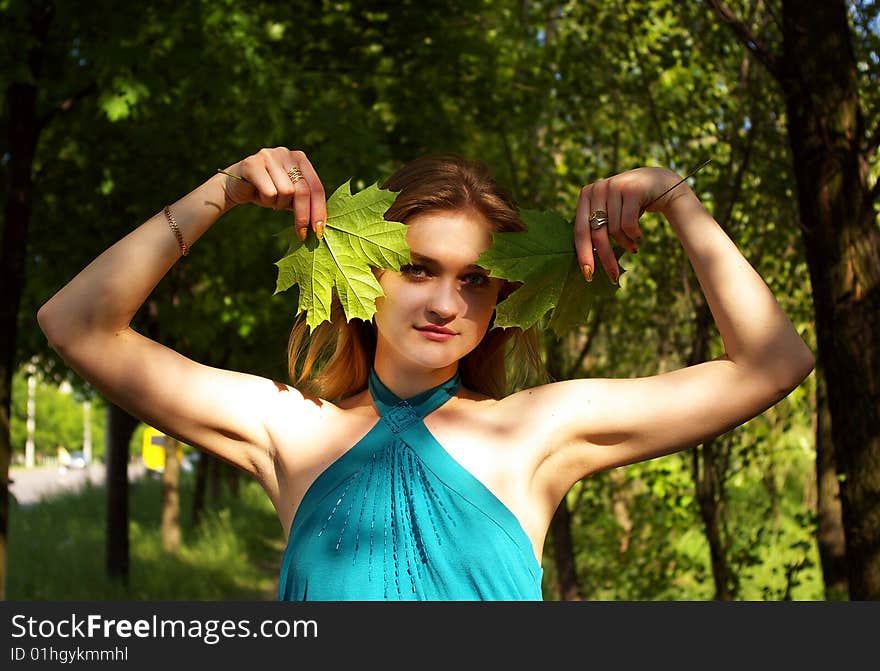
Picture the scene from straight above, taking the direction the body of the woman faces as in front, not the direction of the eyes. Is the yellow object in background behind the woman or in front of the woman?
behind

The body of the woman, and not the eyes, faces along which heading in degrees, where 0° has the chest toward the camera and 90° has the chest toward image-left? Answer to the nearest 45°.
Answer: approximately 0°

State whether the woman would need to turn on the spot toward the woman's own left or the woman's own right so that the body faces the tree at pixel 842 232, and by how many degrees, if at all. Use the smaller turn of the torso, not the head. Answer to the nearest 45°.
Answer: approximately 135° to the woman's own left
